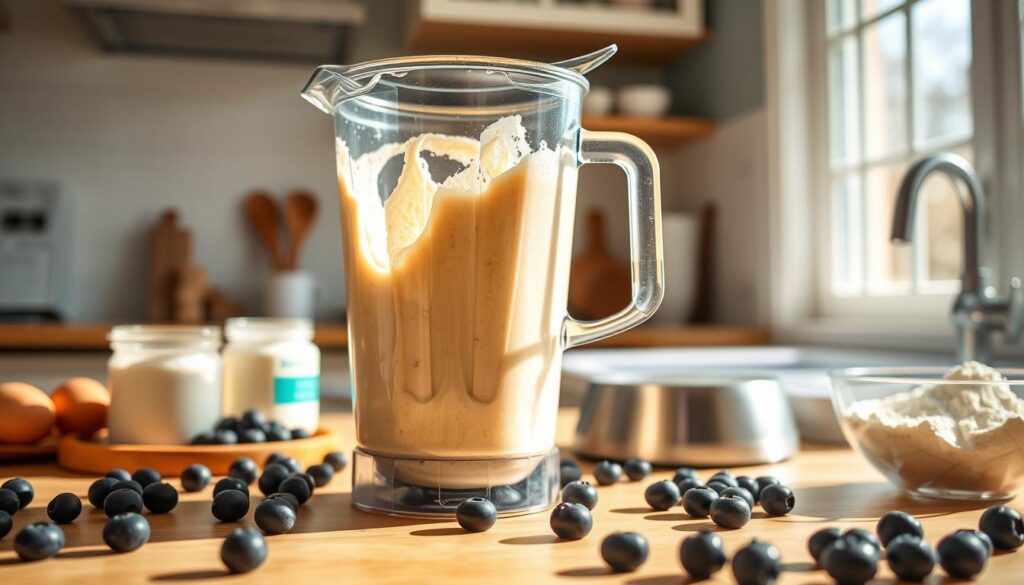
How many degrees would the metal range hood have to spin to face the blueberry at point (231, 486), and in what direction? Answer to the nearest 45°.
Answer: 0° — it already faces it

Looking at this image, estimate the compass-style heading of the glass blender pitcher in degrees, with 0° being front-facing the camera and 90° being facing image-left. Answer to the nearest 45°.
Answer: approximately 90°

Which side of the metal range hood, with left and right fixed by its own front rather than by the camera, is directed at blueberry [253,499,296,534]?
front

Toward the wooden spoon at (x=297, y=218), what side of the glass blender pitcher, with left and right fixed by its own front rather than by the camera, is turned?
right

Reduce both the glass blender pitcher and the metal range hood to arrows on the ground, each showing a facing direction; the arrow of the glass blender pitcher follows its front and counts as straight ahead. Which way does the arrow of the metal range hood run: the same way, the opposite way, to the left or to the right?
to the left

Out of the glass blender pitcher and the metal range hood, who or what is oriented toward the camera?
the metal range hood

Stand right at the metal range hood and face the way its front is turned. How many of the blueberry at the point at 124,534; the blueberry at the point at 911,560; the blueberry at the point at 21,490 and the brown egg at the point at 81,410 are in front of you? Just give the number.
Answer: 4

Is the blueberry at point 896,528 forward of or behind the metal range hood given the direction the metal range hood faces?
forward

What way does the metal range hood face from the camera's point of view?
toward the camera

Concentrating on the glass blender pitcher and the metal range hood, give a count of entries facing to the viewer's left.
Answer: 1

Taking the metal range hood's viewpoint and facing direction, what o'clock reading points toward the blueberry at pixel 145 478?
The blueberry is roughly at 12 o'clock from the metal range hood.

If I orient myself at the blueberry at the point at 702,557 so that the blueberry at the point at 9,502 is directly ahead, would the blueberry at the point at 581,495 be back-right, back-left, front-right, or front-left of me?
front-right

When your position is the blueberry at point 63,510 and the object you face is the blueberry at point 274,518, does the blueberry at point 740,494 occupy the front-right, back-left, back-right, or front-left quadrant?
front-left

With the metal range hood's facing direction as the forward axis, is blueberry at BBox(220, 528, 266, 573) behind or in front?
in front
